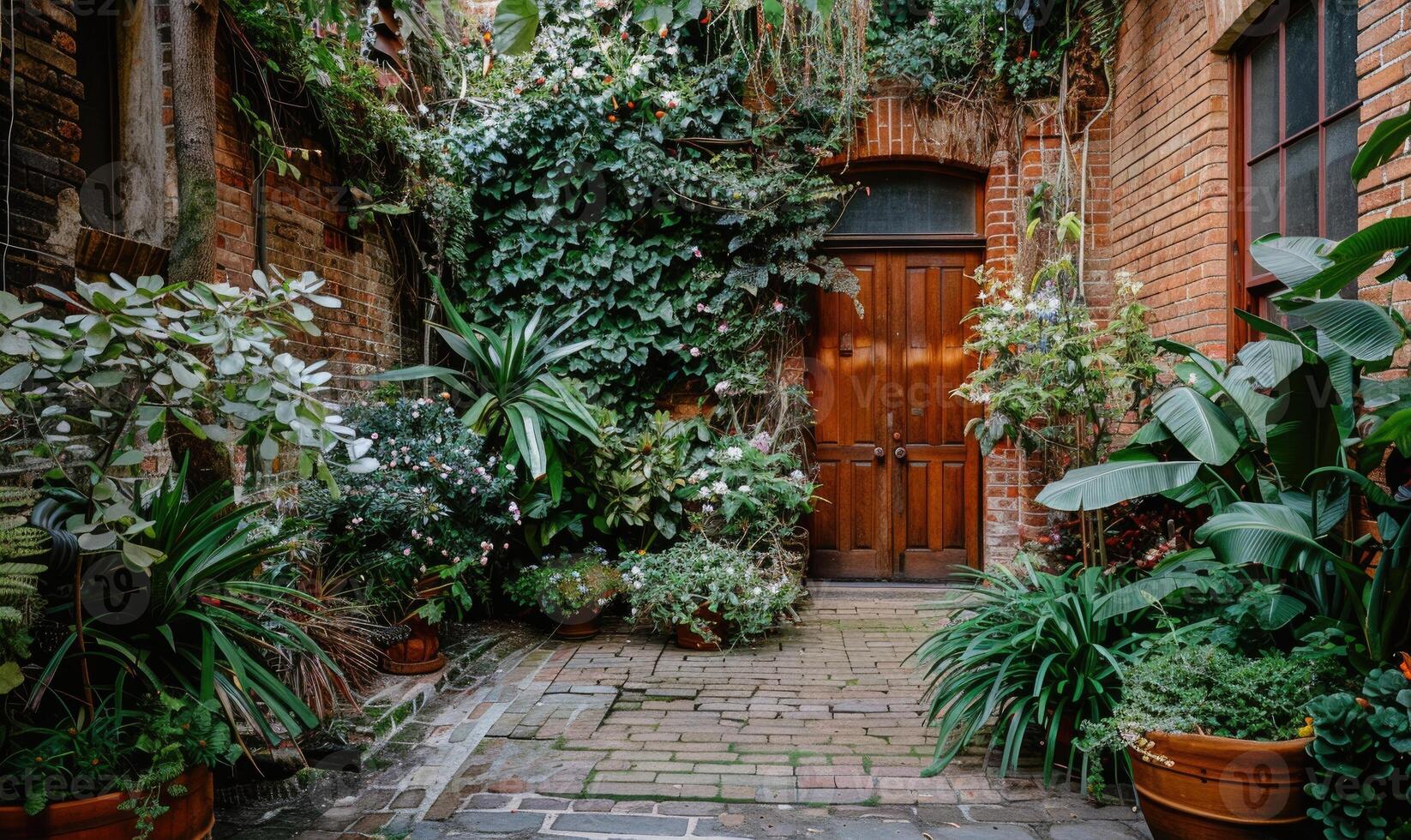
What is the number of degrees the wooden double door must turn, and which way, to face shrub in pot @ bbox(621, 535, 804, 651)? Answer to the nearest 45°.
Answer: approximately 45° to its right

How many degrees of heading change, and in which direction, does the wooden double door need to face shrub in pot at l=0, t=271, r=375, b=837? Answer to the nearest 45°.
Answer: approximately 45° to its right

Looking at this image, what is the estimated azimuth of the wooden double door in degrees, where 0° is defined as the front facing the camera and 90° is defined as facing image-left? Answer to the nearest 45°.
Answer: approximately 0°

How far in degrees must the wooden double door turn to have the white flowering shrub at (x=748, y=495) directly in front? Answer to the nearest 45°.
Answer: approximately 45° to its right

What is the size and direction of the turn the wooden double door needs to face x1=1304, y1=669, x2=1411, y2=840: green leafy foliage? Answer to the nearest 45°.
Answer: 0° — it already faces it

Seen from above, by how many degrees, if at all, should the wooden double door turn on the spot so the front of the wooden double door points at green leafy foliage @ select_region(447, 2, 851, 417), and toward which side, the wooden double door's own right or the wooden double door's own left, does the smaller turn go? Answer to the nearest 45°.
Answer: approximately 90° to the wooden double door's own right

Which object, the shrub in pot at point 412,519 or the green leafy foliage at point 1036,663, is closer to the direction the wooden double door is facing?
the green leafy foliage

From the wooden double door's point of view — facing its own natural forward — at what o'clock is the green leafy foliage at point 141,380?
The green leafy foliage is roughly at 1 o'clock from the wooden double door.
